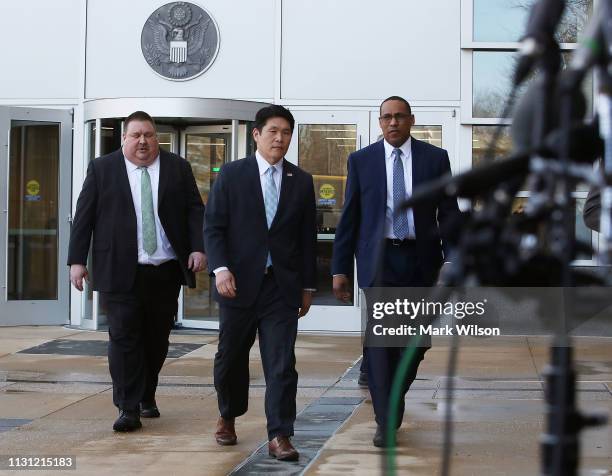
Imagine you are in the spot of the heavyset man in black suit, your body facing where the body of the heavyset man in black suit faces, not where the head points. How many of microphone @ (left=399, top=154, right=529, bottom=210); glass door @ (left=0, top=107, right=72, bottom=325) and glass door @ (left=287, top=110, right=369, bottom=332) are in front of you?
1

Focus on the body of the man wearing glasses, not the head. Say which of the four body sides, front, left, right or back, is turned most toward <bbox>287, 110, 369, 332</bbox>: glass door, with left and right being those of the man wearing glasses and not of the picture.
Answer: back

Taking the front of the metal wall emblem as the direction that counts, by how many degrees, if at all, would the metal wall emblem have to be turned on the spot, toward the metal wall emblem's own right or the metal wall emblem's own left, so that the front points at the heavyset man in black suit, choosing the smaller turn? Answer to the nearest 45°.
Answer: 0° — it already faces them

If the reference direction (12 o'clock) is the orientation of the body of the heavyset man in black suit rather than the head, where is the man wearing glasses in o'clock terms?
The man wearing glasses is roughly at 10 o'clock from the heavyset man in black suit.

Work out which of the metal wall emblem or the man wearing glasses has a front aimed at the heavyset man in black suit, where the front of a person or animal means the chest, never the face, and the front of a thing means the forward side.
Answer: the metal wall emblem

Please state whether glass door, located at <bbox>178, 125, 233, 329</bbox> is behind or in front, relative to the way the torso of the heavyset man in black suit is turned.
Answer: behind

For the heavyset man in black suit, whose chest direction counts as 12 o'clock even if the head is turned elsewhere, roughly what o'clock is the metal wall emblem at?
The metal wall emblem is roughly at 6 o'clock from the heavyset man in black suit.

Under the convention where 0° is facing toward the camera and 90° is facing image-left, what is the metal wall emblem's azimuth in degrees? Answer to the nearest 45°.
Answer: approximately 0°
